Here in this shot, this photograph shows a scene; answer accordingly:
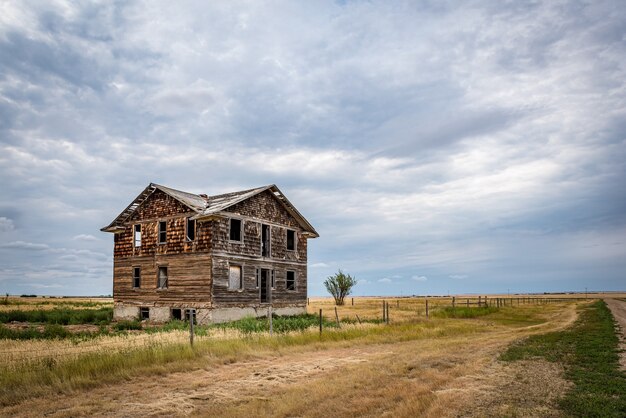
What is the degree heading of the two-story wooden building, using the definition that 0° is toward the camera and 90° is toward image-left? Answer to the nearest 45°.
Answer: approximately 315°
